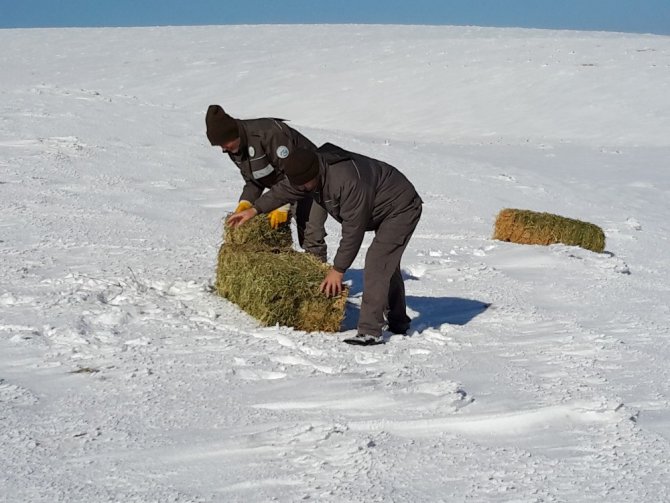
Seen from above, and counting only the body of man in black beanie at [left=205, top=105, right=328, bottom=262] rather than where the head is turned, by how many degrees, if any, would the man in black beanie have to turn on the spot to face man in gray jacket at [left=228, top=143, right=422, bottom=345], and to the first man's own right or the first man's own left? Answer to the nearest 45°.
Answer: approximately 90° to the first man's own left

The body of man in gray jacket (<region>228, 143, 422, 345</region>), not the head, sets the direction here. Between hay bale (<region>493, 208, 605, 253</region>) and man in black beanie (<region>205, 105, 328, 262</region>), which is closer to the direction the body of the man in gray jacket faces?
the man in black beanie

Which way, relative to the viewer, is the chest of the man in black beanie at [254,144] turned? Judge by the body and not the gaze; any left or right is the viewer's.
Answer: facing the viewer and to the left of the viewer

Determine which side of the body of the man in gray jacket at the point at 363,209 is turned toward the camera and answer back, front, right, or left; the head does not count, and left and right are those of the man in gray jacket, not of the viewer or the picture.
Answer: left

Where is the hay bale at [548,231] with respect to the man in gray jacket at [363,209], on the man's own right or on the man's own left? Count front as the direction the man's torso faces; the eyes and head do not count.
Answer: on the man's own right

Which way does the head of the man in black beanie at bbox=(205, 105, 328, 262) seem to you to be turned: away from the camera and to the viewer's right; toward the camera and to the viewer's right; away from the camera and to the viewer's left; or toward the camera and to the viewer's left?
toward the camera and to the viewer's left

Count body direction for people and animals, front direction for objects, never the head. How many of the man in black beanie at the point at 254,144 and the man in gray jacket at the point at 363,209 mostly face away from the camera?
0
